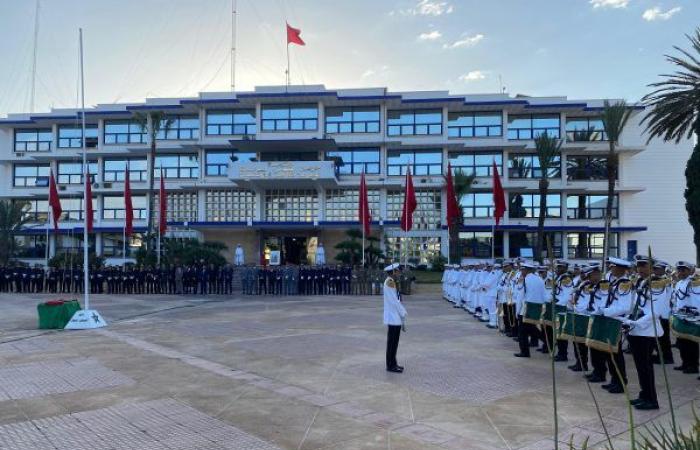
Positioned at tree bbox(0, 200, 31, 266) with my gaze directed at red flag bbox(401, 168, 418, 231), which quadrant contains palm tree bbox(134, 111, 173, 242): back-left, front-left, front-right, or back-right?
front-left

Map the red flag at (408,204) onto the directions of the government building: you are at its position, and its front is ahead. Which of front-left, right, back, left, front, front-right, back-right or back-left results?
front

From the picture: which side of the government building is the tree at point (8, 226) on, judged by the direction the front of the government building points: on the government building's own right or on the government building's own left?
on the government building's own right

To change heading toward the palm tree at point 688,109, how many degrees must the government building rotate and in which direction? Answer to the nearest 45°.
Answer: approximately 45° to its left

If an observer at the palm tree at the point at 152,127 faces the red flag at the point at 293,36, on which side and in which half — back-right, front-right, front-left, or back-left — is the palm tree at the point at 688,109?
front-right

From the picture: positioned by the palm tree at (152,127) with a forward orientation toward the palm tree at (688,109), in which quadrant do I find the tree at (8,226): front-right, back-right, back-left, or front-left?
back-right

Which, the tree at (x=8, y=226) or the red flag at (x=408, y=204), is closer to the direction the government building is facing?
the red flag

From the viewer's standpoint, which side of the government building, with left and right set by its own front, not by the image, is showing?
front
